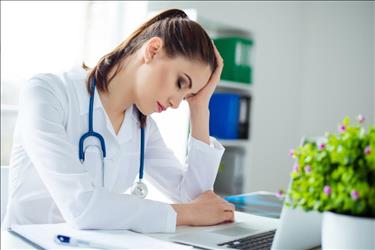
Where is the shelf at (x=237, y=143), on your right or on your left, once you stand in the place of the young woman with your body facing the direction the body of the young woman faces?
on your left

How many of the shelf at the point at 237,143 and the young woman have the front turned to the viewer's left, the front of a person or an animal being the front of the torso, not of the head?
0

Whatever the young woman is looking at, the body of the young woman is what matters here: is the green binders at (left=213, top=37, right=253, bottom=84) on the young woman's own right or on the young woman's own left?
on the young woman's own left

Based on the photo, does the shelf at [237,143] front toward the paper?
yes

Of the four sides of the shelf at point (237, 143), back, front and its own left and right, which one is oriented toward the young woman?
front

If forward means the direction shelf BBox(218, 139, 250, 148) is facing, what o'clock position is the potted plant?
The potted plant is roughly at 12 o'clock from the shelf.

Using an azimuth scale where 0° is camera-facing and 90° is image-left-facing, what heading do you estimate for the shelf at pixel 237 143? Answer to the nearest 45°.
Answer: approximately 0°
